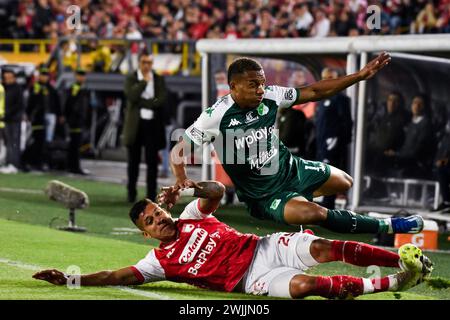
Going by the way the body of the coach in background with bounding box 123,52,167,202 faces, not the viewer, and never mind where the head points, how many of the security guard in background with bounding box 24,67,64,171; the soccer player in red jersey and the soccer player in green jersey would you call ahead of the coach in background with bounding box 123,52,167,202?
2

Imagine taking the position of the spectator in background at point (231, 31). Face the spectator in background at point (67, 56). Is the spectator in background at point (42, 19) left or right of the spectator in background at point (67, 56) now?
right

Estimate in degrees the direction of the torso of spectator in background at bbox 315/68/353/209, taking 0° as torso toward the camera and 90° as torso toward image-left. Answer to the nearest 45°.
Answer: approximately 45°

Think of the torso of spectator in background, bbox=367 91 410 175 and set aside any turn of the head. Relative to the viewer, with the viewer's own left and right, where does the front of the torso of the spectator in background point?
facing the viewer and to the left of the viewer

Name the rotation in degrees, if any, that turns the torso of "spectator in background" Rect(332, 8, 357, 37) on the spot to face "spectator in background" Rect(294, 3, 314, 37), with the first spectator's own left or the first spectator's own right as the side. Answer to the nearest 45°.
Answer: approximately 135° to the first spectator's own right

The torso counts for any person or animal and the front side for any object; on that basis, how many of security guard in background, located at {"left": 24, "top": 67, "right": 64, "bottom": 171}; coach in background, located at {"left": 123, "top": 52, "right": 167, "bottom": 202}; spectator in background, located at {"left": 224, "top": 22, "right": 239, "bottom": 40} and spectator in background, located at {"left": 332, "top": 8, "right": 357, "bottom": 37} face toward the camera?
4

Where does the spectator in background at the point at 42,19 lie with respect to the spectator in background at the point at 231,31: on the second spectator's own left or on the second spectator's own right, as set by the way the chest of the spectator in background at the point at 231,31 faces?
on the second spectator's own right

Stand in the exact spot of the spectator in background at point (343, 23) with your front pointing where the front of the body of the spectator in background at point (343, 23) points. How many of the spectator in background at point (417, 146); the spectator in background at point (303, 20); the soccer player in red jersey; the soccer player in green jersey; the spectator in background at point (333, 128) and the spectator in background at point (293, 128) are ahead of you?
5

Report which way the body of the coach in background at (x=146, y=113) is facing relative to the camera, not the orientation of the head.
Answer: toward the camera

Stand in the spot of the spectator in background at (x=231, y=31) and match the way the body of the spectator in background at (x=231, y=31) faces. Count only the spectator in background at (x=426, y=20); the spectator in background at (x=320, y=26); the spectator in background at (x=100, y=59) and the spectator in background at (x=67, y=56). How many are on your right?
2

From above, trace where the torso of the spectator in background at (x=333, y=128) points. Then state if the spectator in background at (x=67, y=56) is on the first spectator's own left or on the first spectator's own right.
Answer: on the first spectator's own right

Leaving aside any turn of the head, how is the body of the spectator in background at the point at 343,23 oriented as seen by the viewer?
toward the camera
